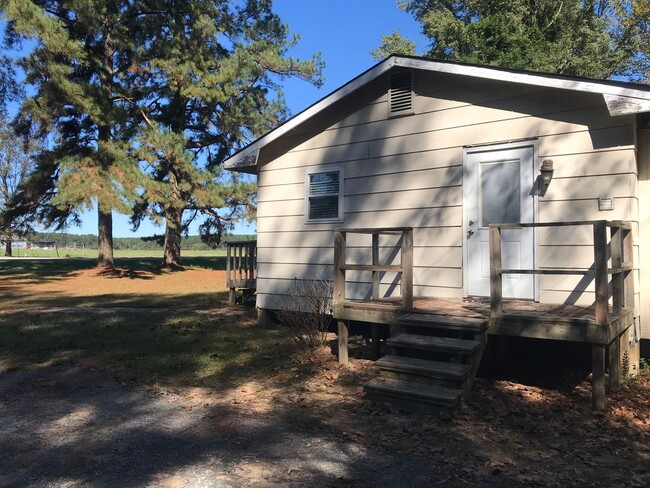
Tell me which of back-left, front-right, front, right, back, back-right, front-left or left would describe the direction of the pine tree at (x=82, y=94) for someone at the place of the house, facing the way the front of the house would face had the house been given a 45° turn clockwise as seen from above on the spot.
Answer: front-right

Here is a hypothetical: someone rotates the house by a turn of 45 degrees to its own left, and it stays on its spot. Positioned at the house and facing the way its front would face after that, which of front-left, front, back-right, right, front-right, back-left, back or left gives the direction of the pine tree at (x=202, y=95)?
back-right

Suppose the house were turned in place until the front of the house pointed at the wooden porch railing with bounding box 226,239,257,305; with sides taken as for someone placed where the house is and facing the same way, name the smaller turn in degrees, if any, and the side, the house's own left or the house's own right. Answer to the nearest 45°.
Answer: approximately 90° to the house's own right

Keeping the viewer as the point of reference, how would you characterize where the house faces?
facing the viewer and to the left of the viewer

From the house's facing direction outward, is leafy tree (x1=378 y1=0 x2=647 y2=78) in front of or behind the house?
behind
